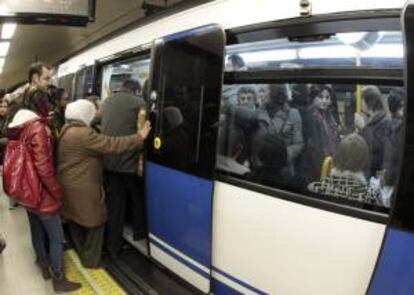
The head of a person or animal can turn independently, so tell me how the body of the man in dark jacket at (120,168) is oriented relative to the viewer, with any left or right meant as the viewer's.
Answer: facing away from the viewer and to the right of the viewer

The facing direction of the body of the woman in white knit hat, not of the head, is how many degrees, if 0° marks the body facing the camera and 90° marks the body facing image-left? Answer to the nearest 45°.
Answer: approximately 225°

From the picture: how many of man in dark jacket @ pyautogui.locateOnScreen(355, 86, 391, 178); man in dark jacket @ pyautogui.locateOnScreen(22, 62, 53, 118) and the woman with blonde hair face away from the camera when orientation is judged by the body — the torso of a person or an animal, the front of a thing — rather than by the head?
1

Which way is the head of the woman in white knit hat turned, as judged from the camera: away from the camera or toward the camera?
away from the camera

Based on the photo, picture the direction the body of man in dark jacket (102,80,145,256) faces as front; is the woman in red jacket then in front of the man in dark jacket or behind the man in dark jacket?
behind

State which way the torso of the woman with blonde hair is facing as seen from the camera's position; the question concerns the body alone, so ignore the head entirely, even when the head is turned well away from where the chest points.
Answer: away from the camera

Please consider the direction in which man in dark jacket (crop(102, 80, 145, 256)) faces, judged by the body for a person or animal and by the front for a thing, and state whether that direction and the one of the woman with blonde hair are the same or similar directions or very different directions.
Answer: same or similar directions

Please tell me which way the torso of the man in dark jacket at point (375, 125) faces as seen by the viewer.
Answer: to the viewer's left

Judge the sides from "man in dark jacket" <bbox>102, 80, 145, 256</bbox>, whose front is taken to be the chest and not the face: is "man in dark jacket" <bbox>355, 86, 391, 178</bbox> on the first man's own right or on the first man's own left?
on the first man's own right

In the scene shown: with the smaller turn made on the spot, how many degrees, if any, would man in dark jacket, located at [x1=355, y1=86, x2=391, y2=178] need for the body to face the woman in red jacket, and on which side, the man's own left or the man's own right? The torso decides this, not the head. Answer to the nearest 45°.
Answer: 0° — they already face them

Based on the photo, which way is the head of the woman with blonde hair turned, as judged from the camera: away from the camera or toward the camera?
away from the camera
